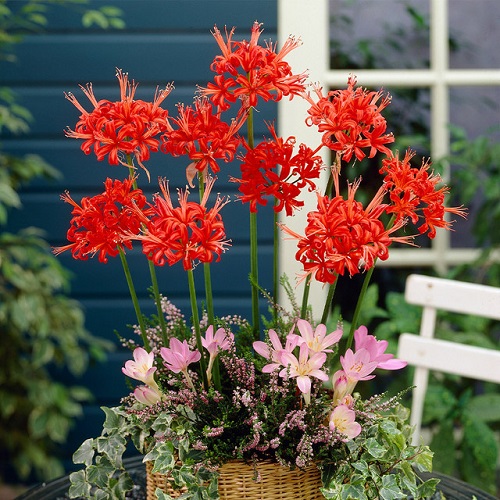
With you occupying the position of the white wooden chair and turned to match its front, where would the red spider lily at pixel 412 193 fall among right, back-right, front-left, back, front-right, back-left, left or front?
front-left

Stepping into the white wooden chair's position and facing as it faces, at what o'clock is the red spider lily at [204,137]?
The red spider lily is roughly at 11 o'clock from the white wooden chair.

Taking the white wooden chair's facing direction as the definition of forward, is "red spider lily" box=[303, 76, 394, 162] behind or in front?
in front

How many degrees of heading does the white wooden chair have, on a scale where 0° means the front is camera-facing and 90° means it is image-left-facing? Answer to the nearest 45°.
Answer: approximately 45°

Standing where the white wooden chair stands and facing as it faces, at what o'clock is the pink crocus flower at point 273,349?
The pink crocus flower is roughly at 11 o'clock from the white wooden chair.

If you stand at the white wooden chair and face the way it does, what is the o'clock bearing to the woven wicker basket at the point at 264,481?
The woven wicker basket is roughly at 11 o'clock from the white wooden chair.
